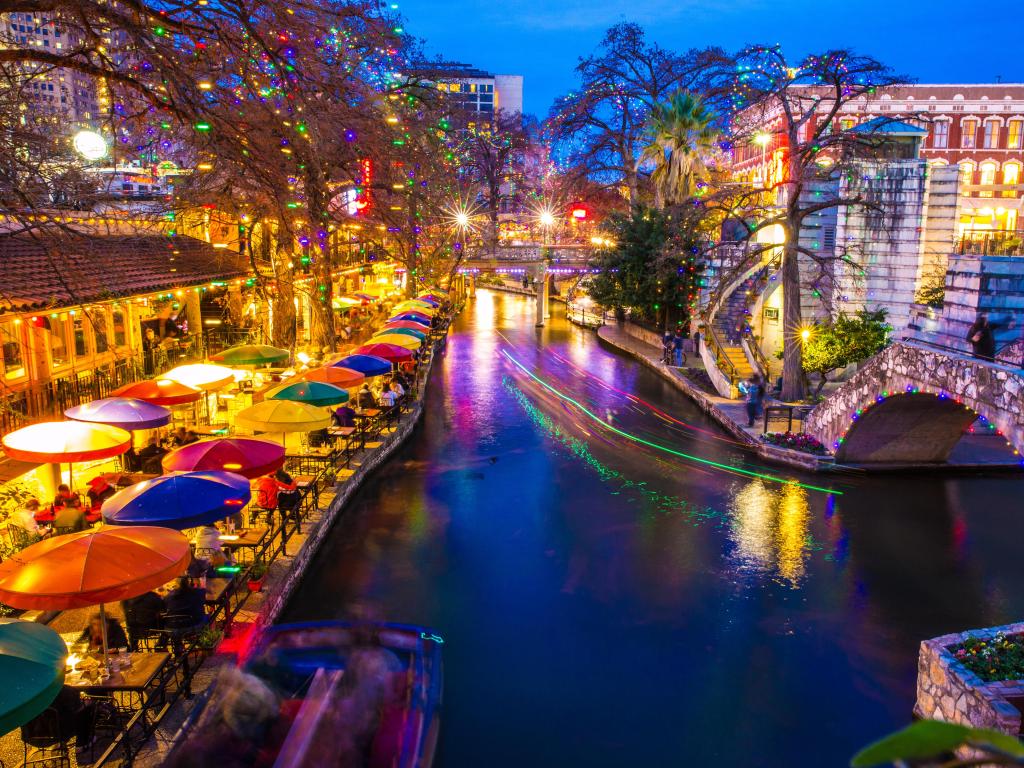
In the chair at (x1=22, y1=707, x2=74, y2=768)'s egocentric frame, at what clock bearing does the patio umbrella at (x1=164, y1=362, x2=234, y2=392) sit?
The patio umbrella is roughly at 11 o'clock from the chair.

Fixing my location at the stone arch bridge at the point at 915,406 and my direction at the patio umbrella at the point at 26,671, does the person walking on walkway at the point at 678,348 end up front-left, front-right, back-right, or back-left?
back-right

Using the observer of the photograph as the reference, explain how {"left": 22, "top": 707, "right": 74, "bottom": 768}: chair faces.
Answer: facing away from the viewer and to the right of the viewer
